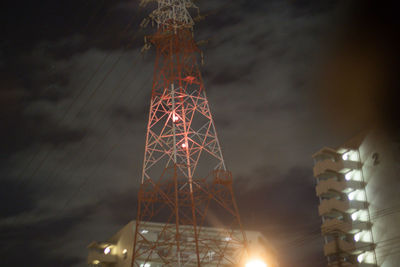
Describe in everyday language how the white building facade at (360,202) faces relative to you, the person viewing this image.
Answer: facing the viewer and to the left of the viewer
